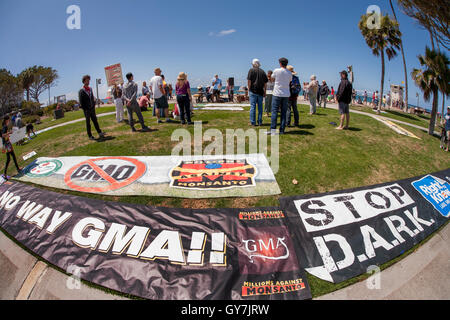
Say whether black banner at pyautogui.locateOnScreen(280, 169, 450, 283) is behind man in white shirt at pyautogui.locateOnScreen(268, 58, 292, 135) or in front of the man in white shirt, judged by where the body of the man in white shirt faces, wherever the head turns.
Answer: behind

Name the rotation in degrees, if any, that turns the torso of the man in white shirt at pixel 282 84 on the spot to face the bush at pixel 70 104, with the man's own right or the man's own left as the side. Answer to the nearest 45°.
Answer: approximately 45° to the man's own left

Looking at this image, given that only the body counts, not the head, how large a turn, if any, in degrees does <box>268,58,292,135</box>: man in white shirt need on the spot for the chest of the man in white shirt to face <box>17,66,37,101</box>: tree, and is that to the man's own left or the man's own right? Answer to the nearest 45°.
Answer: approximately 45° to the man's own left

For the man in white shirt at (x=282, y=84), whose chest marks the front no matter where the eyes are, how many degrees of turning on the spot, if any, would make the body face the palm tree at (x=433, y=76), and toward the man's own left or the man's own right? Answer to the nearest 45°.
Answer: approximately 45° to the man's own right

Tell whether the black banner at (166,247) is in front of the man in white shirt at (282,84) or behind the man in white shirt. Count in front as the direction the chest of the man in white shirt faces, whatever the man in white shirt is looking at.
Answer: behind

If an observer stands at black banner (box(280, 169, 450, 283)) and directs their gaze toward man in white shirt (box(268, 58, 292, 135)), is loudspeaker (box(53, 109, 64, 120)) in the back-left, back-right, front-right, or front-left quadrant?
front-left

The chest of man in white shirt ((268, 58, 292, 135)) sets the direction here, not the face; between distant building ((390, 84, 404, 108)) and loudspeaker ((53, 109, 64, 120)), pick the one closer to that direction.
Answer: the distant building

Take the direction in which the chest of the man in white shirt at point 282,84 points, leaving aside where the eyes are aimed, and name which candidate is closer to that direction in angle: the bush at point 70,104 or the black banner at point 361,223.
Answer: the bush

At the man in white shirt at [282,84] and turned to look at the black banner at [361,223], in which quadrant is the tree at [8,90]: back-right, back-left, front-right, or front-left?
back-right

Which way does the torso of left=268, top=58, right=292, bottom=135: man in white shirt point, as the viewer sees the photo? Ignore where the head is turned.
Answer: away from the camera

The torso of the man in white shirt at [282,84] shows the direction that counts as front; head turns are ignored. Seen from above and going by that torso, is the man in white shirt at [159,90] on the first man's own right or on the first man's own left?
on the first man's own left

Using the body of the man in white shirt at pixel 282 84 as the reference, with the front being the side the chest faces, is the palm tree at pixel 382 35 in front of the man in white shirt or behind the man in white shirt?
in front
